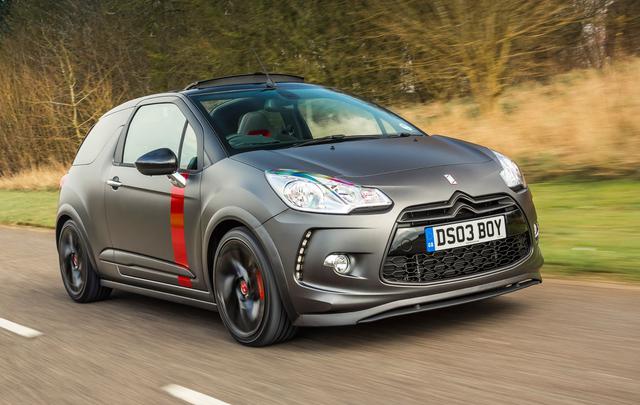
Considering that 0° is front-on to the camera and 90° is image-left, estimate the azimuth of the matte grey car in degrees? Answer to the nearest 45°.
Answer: approximately 315°
